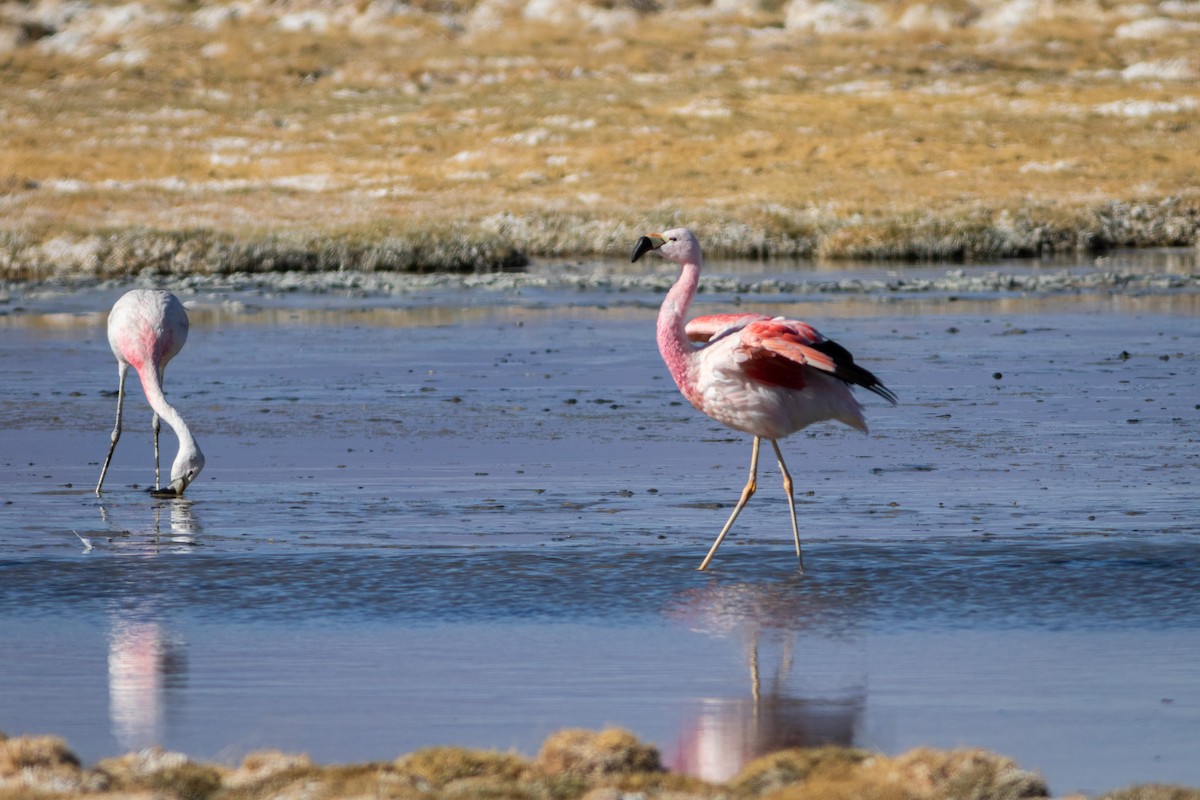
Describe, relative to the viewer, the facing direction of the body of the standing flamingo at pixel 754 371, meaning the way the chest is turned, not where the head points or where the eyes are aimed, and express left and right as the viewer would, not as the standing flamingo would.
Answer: facing to the left of the viewer

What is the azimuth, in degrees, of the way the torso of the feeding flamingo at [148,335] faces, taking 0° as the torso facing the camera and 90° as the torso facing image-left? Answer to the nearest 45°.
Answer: approximately 0°
